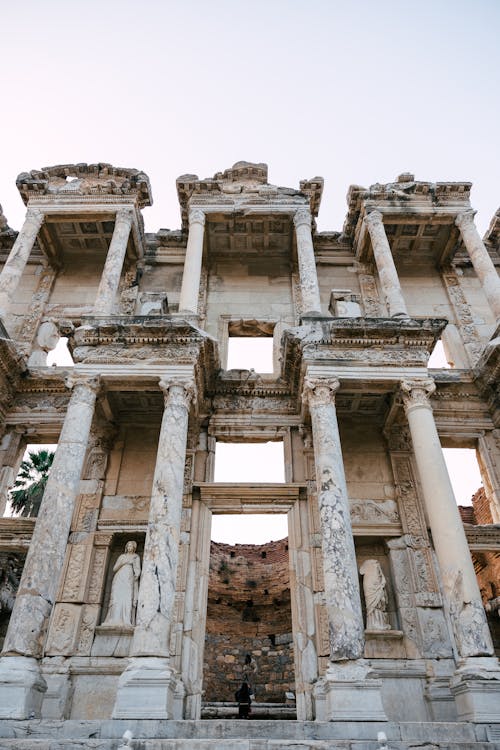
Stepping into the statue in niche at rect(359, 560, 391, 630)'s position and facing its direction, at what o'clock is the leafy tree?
The leafy tree is roughly at 4 o'clock from the statue in niche.

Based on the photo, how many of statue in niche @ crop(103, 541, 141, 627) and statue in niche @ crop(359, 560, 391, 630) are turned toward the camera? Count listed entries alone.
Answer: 2

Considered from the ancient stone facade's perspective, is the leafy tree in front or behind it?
behind

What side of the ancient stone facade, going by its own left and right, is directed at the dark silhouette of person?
back

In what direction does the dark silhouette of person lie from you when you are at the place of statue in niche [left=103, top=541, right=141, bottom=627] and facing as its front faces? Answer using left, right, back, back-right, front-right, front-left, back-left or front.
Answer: back-left

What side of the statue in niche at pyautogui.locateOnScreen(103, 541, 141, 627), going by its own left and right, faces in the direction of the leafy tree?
back

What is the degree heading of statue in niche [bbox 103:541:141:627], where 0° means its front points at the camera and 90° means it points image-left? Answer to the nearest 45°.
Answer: approximately 0°

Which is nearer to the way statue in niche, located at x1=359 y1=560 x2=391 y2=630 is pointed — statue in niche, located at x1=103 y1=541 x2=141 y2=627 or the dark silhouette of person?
the statue in niche

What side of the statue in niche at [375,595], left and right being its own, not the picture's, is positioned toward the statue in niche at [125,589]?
right

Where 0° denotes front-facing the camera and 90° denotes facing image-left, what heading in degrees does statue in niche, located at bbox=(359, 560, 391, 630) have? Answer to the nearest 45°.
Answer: approximately 0°

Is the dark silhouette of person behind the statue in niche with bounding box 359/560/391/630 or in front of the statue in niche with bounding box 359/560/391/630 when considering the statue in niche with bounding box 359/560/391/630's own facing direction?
behind
